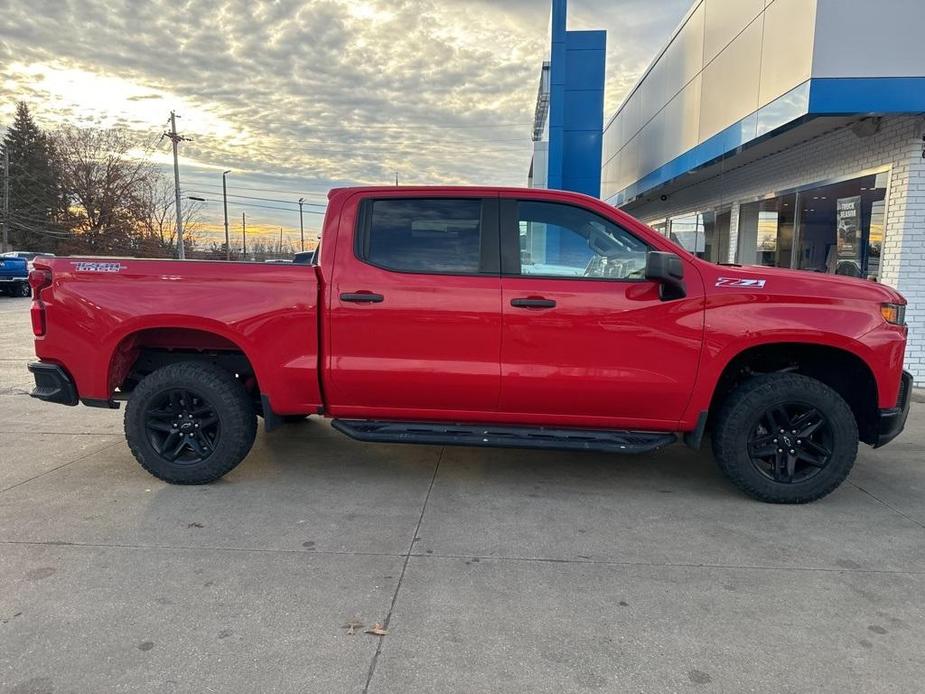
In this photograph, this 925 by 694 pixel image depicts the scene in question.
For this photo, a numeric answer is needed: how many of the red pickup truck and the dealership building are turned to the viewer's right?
1

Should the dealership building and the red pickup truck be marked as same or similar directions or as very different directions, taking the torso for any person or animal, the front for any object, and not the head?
very different directions

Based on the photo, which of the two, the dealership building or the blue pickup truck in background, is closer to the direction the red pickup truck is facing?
the dealership building

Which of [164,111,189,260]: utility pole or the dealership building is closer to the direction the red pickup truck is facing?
the dealership building

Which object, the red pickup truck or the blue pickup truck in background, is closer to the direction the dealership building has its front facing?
the red pickup truck

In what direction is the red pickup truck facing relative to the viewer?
to the viewer's right

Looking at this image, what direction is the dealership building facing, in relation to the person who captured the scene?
facing the viewer and to the left of the viewer

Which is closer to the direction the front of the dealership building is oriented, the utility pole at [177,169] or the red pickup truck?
the red pickup truck

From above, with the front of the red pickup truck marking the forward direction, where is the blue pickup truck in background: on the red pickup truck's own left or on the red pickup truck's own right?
on the red pickup truck's own left

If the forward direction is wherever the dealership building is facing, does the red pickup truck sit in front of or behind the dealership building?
in front

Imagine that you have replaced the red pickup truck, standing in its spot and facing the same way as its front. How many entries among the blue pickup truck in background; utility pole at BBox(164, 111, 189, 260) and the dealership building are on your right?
0

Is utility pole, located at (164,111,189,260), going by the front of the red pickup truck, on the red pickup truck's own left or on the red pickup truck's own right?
on the red pickup truck's own left
